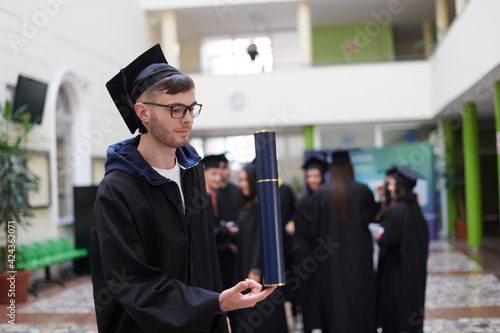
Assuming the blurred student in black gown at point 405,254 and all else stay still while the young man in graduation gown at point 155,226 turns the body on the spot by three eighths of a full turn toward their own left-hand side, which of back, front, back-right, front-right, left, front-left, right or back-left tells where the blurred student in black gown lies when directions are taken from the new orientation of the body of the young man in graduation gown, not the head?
front-right

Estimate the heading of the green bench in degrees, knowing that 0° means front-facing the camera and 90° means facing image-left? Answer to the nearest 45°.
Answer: approximately 315°

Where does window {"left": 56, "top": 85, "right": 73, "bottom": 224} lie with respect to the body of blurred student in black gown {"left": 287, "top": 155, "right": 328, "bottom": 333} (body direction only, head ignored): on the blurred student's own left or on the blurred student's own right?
on the blurred student's own right

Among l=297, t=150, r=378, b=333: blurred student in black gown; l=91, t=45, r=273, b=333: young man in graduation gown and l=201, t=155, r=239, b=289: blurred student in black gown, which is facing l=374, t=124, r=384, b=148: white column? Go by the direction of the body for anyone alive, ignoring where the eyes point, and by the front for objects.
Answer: l=297, t=150, r=378, b=333: blurred student in black gown

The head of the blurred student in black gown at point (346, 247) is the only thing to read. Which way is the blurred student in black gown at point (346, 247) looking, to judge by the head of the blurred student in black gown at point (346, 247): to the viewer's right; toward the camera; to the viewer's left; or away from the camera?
away from the camera

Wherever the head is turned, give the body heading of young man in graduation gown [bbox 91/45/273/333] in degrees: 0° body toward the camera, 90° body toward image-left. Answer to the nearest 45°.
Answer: approximately 315°

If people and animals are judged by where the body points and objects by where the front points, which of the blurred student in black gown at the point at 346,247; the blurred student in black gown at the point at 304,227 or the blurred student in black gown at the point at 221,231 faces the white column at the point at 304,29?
the blurred student in black gown at the point at 346,247

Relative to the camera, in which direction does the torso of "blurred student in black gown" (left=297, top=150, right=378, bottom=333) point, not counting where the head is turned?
away from the camera

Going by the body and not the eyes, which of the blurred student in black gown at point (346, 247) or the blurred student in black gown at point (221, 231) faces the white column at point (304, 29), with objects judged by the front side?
the blurred student in black gown at point (346, 247)
